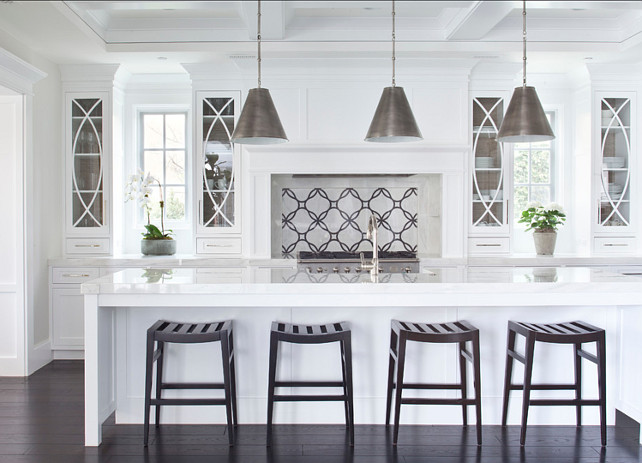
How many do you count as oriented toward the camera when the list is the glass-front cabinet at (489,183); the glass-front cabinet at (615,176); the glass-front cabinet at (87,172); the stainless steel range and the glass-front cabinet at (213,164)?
5

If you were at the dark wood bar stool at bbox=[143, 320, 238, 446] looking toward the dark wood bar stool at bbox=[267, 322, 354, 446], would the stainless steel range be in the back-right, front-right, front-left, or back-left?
front-left

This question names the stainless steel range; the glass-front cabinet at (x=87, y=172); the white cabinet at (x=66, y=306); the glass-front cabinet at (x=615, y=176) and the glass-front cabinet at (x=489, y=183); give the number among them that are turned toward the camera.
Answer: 5

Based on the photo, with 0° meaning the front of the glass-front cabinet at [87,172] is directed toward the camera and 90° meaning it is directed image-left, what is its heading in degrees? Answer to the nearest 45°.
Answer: approximately 0°

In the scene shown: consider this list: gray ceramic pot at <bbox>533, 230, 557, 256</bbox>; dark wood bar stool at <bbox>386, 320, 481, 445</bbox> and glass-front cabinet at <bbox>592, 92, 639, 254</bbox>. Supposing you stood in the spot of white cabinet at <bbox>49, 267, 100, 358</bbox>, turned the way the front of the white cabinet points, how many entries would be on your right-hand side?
0

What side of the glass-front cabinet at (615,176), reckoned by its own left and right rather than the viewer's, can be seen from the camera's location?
front

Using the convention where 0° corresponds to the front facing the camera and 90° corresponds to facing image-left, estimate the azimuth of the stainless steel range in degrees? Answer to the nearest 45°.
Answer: approximately 0°

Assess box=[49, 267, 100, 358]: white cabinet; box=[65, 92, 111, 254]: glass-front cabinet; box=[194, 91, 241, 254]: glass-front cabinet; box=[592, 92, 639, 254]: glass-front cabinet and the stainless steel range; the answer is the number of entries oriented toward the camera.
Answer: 5

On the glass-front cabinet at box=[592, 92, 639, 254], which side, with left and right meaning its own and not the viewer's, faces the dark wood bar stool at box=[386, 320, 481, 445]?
front

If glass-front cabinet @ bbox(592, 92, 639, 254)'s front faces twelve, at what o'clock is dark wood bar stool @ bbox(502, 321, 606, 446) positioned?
The dark wood bar stool is roughly at 12 o'clock from the glass-front cabinet.

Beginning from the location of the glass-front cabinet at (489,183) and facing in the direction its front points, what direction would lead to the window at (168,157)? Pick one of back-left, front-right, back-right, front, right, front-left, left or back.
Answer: right

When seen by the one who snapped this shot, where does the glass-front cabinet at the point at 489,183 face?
facing the viewer

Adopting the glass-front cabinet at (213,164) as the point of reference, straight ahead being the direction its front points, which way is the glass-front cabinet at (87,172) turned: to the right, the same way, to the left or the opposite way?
the same way
